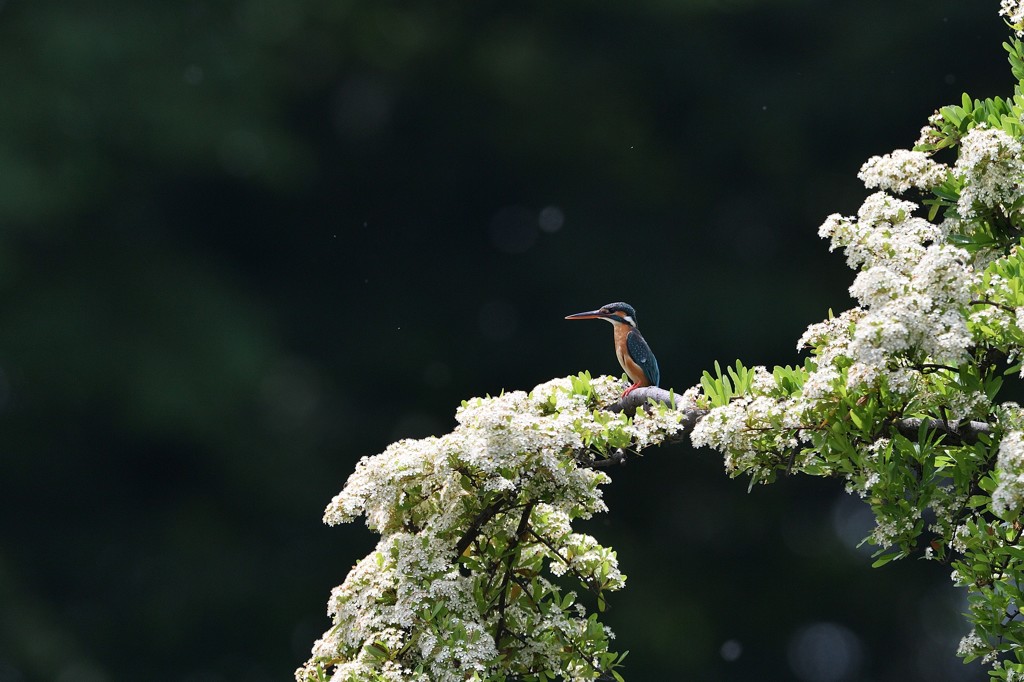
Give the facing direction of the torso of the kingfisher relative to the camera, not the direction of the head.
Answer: to the viewer's left
